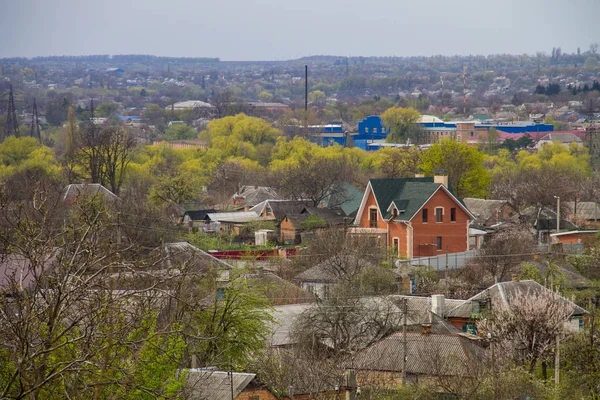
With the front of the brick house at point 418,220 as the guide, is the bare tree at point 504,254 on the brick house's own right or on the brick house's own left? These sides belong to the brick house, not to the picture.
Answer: on the brick house's own left

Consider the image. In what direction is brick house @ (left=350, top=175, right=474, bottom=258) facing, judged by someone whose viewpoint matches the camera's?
facing the viewer and to the left of the viewer

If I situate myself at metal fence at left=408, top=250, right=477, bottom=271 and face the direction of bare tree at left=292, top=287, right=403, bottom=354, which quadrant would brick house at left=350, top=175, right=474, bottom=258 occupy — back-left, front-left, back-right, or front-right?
back-right

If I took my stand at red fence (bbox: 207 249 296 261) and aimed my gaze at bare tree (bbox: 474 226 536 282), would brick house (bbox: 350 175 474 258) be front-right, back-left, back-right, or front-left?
front-left

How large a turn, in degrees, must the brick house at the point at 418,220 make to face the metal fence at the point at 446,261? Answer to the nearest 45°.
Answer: approximately 45° to its left

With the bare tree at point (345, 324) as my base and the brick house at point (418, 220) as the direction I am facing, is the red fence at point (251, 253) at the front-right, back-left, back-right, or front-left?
front-left

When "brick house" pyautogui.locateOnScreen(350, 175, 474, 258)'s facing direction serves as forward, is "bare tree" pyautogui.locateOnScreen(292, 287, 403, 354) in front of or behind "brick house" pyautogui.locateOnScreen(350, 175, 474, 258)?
in front

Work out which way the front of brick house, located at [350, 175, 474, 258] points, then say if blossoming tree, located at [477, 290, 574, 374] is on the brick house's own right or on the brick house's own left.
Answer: on the brick house's own left

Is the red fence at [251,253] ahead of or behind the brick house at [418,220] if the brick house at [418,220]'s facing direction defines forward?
ahead
